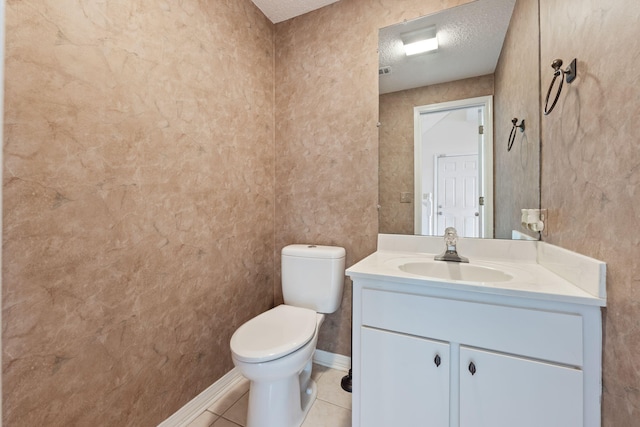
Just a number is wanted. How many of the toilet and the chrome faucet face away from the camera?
0

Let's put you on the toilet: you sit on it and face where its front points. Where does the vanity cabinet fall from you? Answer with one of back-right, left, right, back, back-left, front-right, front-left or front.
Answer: left

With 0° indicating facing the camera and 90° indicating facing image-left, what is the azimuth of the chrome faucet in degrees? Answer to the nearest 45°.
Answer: approximately 0°

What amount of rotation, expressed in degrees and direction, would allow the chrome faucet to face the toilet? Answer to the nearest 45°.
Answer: approximately 45° to its right
